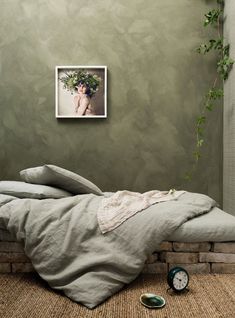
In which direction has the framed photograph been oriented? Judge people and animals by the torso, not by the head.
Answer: toward the camera

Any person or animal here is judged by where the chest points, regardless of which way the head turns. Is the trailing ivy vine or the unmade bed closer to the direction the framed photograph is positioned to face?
the unmade bed

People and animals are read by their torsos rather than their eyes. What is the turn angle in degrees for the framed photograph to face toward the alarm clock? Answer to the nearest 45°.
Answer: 0° — it already faces it

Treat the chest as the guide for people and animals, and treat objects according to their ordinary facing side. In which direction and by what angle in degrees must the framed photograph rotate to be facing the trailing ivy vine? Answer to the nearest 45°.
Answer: approximately 90° to its left

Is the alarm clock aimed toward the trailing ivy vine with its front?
no

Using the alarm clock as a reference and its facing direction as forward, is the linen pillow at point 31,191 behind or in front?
behind

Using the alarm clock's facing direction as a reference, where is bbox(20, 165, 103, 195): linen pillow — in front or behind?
behind

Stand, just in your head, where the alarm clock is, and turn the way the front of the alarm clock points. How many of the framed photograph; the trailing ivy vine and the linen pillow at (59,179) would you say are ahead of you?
0

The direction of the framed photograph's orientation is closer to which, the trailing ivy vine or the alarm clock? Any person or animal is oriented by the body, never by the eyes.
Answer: the alarm clock

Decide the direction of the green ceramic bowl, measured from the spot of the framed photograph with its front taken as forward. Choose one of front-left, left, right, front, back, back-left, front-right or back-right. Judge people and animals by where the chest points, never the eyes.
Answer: front

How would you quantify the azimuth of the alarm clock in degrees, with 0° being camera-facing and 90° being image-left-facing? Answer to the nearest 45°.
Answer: approximately 315°

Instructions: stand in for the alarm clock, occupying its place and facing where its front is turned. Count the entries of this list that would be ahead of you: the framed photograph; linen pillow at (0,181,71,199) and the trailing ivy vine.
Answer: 0

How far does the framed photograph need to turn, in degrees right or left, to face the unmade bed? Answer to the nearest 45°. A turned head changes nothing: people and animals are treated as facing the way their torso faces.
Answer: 0° — it already faces it

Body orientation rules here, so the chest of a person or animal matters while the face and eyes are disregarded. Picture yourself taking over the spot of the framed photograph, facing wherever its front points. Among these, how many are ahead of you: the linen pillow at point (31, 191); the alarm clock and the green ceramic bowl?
3

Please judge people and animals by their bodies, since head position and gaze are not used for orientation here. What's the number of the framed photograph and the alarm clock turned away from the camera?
0
